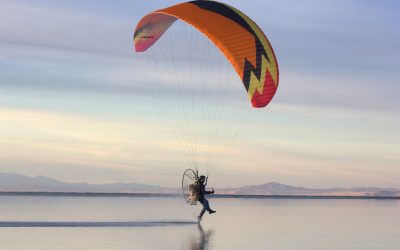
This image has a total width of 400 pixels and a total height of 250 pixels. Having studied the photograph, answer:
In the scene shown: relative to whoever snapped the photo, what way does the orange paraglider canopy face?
facing away from the viewer and to the right of the viewer
